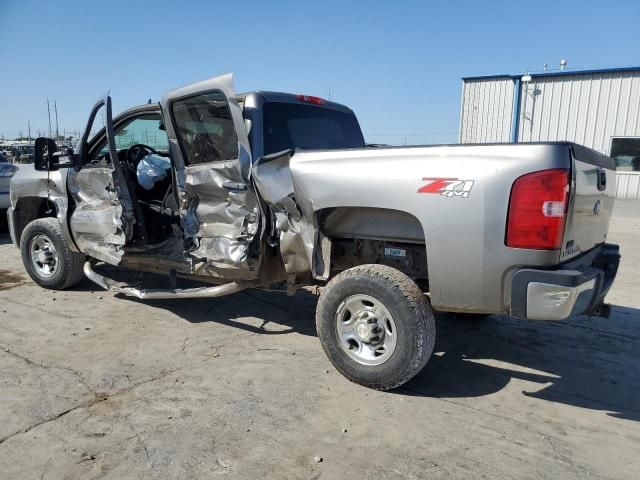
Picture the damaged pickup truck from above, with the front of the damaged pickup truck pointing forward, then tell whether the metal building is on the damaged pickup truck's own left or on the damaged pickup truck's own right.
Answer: on the damaged pickup truck's own right

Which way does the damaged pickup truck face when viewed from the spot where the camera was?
facing away from the viewer and to the left of the viewer
